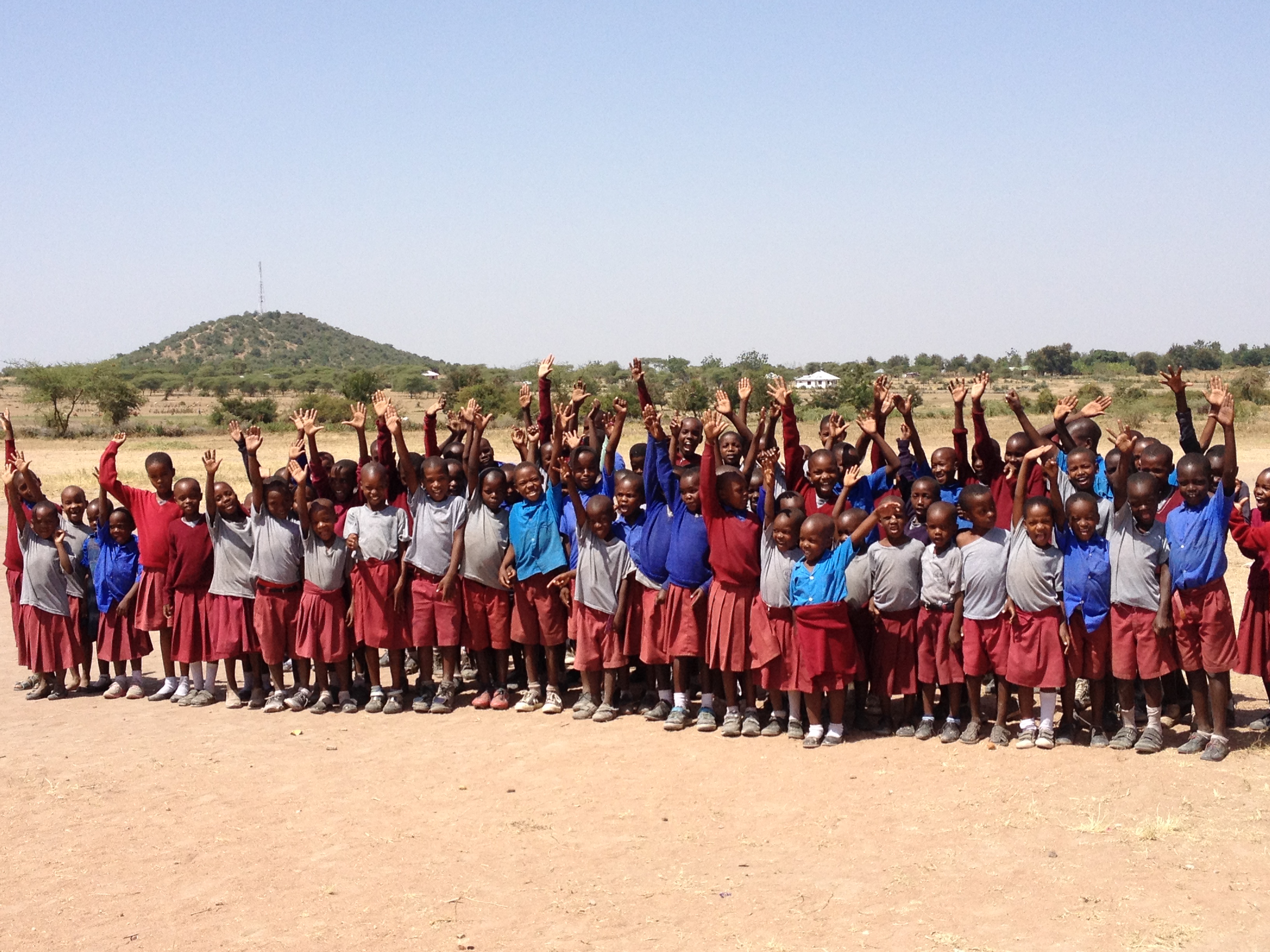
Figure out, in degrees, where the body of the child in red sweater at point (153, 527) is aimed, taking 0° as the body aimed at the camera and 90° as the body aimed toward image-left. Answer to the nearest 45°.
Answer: approximately 0°

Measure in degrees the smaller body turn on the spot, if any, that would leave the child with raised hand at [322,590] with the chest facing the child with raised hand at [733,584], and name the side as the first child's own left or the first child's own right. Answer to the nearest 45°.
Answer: approximately 45° to the first child's own left

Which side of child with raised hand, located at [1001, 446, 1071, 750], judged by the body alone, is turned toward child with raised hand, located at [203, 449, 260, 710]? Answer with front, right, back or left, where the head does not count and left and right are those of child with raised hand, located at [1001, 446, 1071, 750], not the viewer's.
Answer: right

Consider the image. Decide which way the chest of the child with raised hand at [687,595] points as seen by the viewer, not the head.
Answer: toward the camera

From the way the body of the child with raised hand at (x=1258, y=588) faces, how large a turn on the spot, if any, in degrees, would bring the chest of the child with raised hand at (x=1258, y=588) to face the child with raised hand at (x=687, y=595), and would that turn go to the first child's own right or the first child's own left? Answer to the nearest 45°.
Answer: approximately 45° to the first child's own right

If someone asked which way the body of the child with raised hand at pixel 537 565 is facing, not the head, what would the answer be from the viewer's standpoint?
toward the camera

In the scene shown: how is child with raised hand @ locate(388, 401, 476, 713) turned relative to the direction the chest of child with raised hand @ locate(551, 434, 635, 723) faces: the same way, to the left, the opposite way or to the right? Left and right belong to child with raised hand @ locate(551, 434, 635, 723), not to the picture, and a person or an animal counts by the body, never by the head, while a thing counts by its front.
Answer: the same way

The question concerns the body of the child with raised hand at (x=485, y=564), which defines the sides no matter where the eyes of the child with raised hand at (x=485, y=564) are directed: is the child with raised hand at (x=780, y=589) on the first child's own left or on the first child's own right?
on the first child's own left

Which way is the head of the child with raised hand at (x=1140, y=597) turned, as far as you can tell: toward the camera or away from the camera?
toward the camera

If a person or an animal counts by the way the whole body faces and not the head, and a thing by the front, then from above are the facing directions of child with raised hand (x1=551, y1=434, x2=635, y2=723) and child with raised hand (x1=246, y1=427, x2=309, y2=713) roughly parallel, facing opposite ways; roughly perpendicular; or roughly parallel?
roughly parallel

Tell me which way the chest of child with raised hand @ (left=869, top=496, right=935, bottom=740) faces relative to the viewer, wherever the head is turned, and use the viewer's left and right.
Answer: facing the viewer

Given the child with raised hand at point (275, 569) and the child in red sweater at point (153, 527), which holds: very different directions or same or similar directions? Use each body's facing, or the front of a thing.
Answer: same or similar directions

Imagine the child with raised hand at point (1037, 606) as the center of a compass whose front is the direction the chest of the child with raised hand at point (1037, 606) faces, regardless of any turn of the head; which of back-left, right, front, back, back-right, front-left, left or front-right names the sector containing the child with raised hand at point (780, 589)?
right

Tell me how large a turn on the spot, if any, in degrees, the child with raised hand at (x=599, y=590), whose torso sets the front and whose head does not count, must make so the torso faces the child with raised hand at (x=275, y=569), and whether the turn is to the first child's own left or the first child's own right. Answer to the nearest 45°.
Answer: approximately 90° to the first child's own right

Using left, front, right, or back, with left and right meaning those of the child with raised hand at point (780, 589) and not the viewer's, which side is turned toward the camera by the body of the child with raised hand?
front
